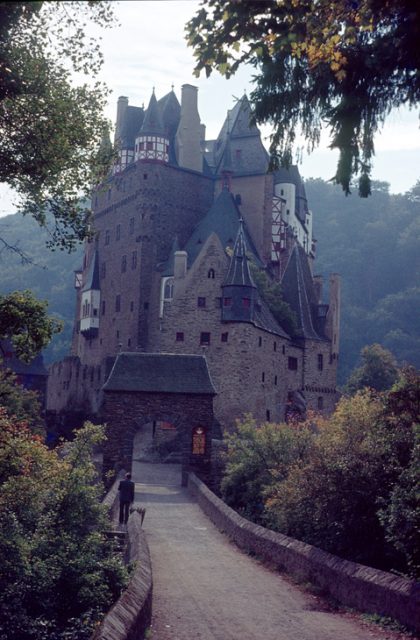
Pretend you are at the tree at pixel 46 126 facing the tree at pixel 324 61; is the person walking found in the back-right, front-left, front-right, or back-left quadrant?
back-left

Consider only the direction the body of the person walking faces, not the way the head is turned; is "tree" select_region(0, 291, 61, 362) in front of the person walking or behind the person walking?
behind

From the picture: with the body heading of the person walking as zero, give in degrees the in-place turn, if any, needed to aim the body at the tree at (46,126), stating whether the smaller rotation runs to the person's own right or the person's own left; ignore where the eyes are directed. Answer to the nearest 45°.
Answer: approximately 180°

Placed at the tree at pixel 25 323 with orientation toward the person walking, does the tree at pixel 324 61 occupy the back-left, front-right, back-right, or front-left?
back-right

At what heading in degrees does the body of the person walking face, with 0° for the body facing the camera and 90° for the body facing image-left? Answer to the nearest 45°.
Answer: approximately 180°

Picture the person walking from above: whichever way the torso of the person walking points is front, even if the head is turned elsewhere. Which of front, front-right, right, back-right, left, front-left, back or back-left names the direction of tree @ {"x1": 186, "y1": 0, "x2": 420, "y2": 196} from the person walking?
back
